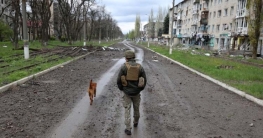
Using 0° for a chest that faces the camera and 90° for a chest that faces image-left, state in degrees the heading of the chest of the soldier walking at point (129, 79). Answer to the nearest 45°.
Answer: approximately 180°

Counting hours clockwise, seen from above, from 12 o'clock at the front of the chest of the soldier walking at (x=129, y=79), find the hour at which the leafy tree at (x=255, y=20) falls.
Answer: The leafy tree is roughly at 1 o'clock from the soldier walking.
